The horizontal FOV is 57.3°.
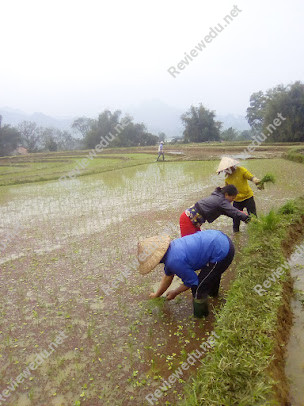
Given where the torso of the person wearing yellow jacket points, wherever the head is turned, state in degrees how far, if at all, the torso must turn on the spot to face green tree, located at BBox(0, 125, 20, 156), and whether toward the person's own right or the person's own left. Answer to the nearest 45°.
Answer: approximately 90° to the person's own right

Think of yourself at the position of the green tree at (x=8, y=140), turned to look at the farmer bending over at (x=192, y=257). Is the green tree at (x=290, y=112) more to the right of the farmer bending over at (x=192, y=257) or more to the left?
left

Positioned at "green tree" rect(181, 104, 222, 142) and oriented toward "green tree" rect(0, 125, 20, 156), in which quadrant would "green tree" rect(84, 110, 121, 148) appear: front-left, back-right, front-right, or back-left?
front-right

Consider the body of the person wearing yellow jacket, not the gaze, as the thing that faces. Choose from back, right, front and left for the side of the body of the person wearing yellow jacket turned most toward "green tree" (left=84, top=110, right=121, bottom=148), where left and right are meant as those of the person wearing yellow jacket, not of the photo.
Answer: right

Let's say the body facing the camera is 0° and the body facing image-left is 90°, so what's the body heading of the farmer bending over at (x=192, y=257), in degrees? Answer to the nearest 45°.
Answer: approximately 90°

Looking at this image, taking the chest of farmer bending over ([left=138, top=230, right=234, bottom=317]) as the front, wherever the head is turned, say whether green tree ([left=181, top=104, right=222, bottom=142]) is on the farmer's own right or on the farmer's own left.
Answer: on the farmer's own right

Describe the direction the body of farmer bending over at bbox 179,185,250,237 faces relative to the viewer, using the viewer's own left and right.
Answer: facing to the right of the viewer

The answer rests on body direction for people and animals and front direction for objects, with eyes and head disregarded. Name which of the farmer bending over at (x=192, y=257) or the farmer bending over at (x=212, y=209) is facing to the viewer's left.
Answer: the farmer bending over at (x=192, y=257)

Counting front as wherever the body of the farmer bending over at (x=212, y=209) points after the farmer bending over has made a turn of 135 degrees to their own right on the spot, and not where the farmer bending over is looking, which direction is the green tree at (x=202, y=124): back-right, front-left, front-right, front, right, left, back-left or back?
back-right

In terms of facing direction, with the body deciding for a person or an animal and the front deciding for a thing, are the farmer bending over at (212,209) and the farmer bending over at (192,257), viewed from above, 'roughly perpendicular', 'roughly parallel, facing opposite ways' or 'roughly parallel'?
roughly parallel, facing opposite ways

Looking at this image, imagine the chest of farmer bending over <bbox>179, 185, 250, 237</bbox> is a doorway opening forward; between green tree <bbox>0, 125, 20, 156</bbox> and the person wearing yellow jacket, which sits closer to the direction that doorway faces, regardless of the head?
the person wearing yellow jacket

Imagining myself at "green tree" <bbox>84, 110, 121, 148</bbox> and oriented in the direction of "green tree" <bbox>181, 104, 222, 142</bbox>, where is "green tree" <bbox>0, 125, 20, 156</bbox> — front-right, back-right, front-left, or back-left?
back-right
